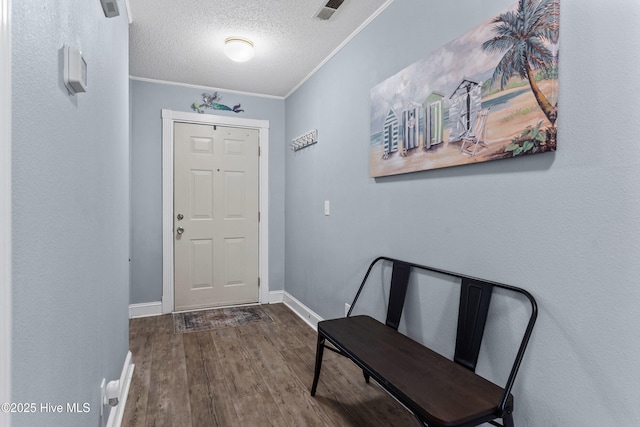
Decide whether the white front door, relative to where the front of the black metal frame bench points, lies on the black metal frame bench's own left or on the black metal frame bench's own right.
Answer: on the black metal frame bench's own right

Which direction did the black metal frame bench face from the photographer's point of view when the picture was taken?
facing the viewer and to the left of the viewer

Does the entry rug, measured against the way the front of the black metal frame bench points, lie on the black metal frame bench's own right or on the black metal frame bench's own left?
on the black metal frame bench's own right
